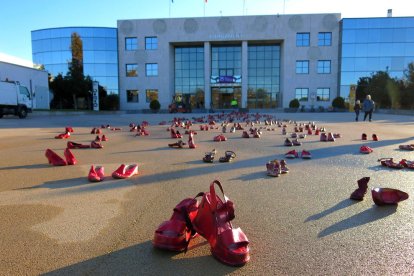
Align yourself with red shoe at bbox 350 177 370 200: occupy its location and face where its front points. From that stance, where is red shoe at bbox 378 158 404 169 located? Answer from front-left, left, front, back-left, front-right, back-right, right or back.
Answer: back-right

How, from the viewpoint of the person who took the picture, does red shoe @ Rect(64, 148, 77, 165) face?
facing the viewer and to the right of the viewer
